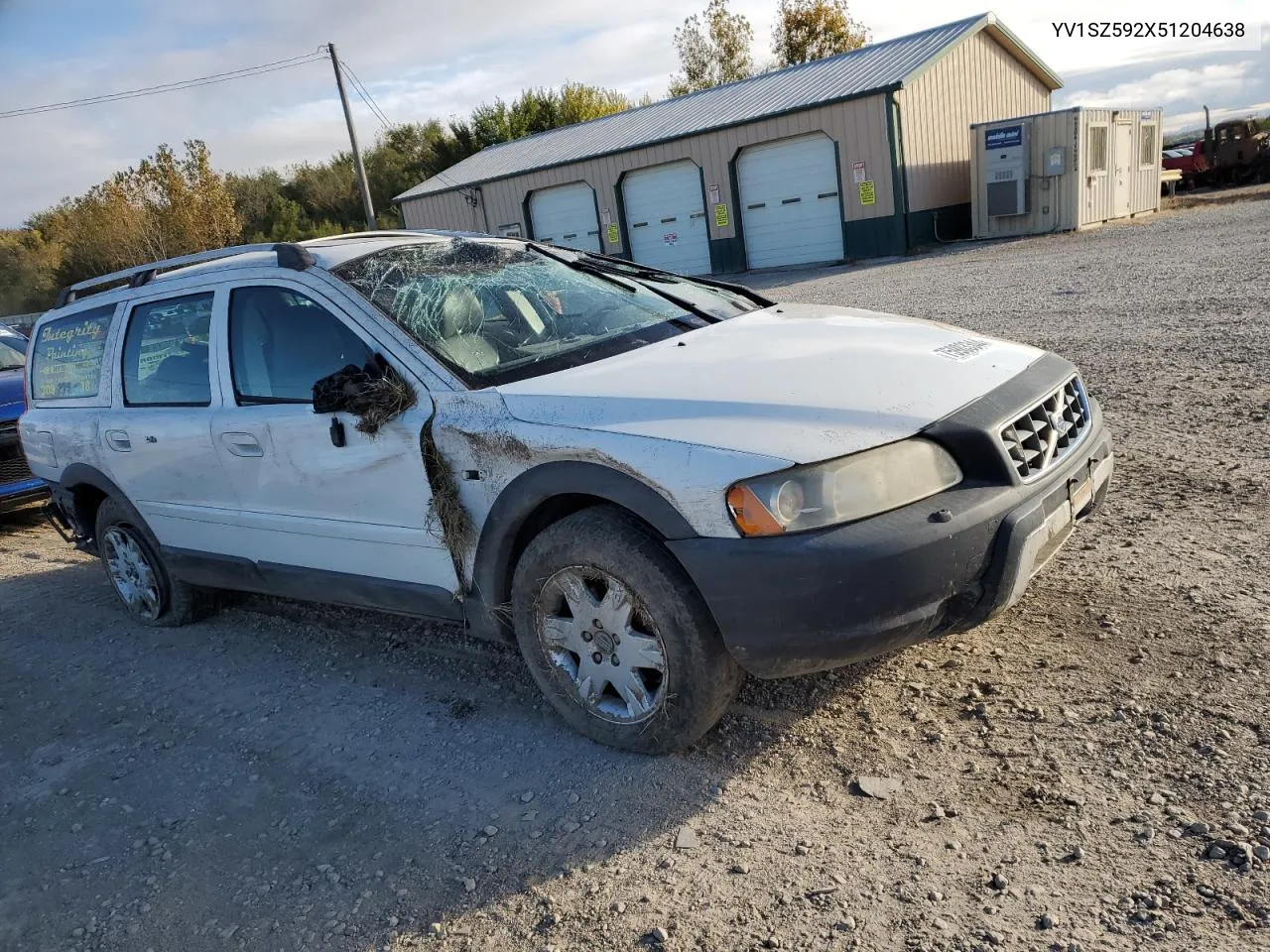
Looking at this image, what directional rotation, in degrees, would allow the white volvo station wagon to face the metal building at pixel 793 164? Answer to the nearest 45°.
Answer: approximately 135° to its left

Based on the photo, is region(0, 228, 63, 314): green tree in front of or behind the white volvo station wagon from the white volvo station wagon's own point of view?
behind

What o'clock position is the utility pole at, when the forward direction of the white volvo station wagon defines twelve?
The utility pole is roughly at 7 o'clock from the white volvo station wagon.

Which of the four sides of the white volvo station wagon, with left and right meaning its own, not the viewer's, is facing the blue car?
back

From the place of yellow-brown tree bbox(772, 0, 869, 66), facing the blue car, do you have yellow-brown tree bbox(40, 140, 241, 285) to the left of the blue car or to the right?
right

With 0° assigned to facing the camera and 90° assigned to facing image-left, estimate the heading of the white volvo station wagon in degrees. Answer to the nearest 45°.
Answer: approximately 315°

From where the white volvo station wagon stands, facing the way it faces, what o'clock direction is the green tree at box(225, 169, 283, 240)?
The green tree is roughly at 7 o'clock from the white volvo station wagon.

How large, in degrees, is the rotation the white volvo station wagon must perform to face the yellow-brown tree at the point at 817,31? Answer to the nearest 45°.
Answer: approximately 135° to its left
